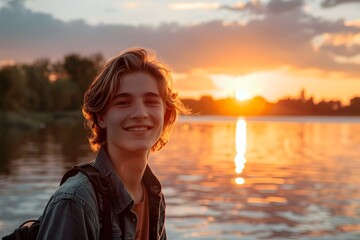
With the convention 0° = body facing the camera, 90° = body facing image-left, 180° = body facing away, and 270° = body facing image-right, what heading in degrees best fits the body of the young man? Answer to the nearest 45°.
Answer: approximately 315°
